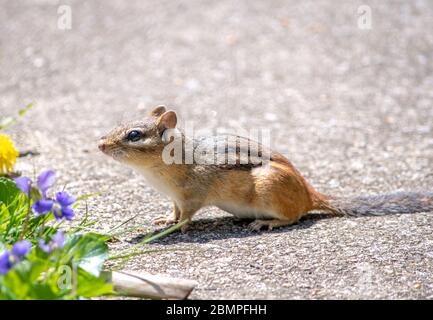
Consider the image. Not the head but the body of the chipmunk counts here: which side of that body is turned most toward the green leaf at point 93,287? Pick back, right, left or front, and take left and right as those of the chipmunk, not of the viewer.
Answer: left

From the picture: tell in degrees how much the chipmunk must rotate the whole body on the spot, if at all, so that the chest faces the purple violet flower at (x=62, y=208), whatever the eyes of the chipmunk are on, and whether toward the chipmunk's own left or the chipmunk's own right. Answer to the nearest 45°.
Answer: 0° — it already faces it

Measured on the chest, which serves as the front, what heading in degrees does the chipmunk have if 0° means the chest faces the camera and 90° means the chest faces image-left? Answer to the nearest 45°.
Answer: approximately 90°

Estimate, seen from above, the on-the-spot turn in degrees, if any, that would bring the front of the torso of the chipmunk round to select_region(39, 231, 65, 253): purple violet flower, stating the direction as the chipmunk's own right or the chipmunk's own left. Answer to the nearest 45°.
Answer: approximately 90° to the chipmunk's own left

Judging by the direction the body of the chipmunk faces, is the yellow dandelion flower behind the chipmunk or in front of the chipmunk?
in front

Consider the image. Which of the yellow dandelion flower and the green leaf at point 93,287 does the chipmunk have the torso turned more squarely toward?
the yellow dandelion flower

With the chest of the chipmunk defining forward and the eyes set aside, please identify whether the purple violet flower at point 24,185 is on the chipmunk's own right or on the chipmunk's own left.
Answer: on the chipmunk's own left
